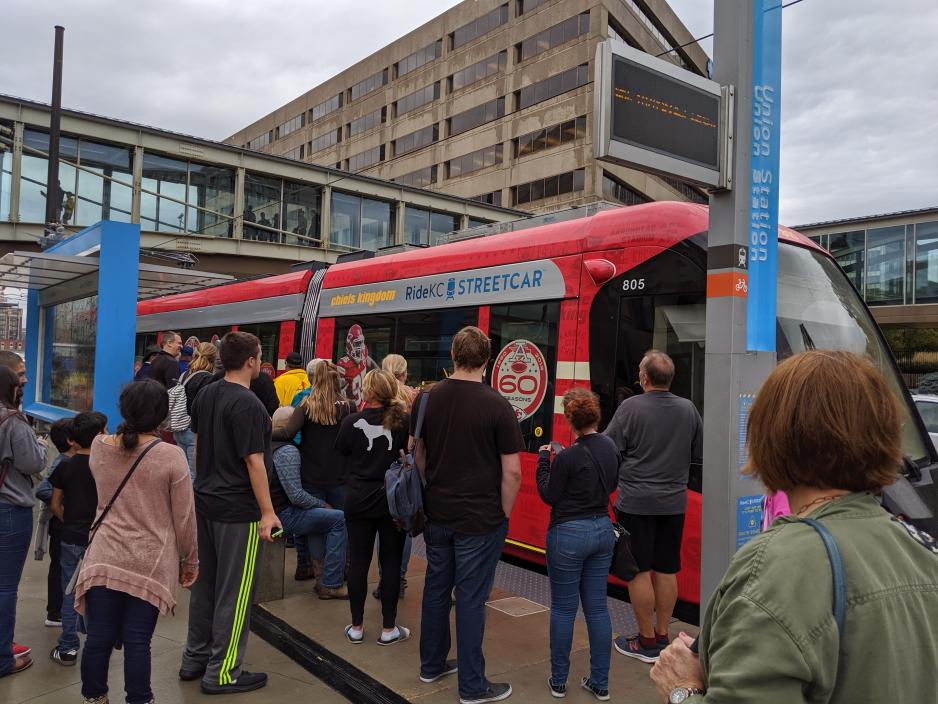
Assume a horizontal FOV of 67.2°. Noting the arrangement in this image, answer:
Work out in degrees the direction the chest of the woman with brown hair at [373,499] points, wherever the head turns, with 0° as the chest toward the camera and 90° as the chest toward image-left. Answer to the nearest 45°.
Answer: approximately 180°

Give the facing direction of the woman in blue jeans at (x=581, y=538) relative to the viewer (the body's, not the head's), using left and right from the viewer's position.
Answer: facing away from the viewer and to the left of the viewer

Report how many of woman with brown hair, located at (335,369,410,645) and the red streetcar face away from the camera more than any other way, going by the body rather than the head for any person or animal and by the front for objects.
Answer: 1

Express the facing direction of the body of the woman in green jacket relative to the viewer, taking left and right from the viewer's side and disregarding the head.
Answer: facing away from the viewer and to the left of the viewer

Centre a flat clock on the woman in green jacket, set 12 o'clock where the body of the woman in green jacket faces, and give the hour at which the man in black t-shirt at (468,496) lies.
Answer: The man in black t-shirt is roughly at 12 o'clock from the woman in green jacket.

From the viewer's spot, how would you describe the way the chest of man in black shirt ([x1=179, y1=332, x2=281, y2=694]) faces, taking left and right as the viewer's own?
facing away from the viewer and to the right of the viewer

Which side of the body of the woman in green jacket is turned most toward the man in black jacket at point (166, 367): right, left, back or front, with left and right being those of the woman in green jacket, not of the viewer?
front

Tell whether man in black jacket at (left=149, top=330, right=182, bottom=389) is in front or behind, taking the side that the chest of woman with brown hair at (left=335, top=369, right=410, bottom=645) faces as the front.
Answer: in front

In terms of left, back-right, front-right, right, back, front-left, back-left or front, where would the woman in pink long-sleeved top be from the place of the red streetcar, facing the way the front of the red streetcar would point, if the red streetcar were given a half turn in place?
left

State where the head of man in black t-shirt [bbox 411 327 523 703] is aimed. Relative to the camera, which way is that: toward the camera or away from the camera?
away from the camera

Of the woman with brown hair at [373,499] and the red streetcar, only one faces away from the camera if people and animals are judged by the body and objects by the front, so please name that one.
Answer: the woman with brown hair

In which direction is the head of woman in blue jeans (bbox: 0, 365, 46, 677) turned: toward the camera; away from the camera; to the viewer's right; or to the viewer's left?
to the viewer's right

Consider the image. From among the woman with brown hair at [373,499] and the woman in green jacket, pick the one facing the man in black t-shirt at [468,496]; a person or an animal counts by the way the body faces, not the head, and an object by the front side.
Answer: the woman in green jacket

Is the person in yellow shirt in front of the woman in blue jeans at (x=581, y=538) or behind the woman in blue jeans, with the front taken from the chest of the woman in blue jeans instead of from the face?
in front

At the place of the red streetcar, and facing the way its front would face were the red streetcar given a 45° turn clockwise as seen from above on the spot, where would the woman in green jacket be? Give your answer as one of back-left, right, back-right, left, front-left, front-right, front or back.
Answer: front

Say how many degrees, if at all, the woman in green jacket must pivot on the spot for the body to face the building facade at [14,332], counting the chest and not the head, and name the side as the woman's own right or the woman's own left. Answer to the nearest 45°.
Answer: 0° — they already face it

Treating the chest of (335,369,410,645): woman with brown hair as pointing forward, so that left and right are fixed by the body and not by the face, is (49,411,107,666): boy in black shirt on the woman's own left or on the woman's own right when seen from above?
on the woman's own left

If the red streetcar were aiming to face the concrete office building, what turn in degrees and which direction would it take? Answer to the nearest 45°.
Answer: approximately 135° to its left
